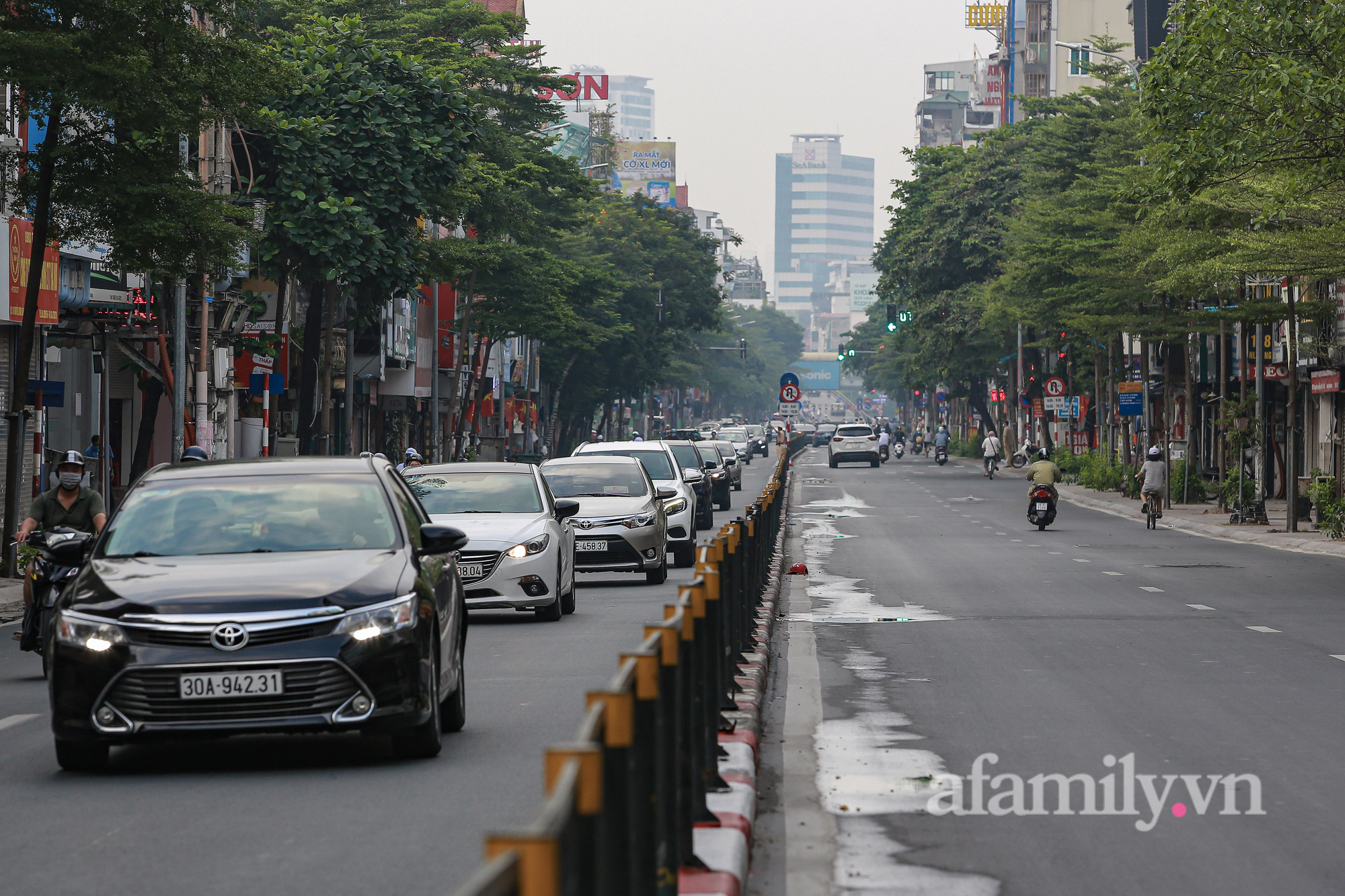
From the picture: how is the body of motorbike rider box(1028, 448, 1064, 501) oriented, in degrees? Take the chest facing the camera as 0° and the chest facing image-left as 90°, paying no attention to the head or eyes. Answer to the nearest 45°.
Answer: approximately 180°

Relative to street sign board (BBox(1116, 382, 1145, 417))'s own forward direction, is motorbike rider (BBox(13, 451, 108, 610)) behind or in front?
in front

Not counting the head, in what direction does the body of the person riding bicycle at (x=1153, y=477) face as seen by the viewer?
away from the camera

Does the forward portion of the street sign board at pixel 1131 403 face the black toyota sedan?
yes

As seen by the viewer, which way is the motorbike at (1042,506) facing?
away from the camera

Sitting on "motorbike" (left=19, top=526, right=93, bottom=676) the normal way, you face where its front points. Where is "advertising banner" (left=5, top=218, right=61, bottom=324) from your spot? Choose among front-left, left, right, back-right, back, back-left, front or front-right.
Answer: back

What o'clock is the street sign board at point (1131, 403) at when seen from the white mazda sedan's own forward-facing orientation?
The street sign board is roughly at 7 o'clock from the white mazda sedan.

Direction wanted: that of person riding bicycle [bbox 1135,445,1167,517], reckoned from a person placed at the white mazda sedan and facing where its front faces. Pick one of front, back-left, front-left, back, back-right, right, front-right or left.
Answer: back-left

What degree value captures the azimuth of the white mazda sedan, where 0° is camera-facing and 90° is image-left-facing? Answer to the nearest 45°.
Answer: approximately 0°

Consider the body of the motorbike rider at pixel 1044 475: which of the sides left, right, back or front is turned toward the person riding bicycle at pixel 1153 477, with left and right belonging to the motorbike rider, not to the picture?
right

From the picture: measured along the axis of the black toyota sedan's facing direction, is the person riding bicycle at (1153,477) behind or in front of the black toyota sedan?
behind

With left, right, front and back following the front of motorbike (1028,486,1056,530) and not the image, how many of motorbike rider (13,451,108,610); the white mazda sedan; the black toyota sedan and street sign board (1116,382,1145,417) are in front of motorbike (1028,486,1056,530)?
1

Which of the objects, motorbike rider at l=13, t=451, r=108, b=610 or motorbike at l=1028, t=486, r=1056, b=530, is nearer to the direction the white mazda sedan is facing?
the motorbike rider

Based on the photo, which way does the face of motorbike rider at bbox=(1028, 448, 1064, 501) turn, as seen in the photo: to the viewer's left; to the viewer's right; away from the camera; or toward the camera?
away from the camera

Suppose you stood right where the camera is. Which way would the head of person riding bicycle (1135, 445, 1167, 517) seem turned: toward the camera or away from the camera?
away from the camera
